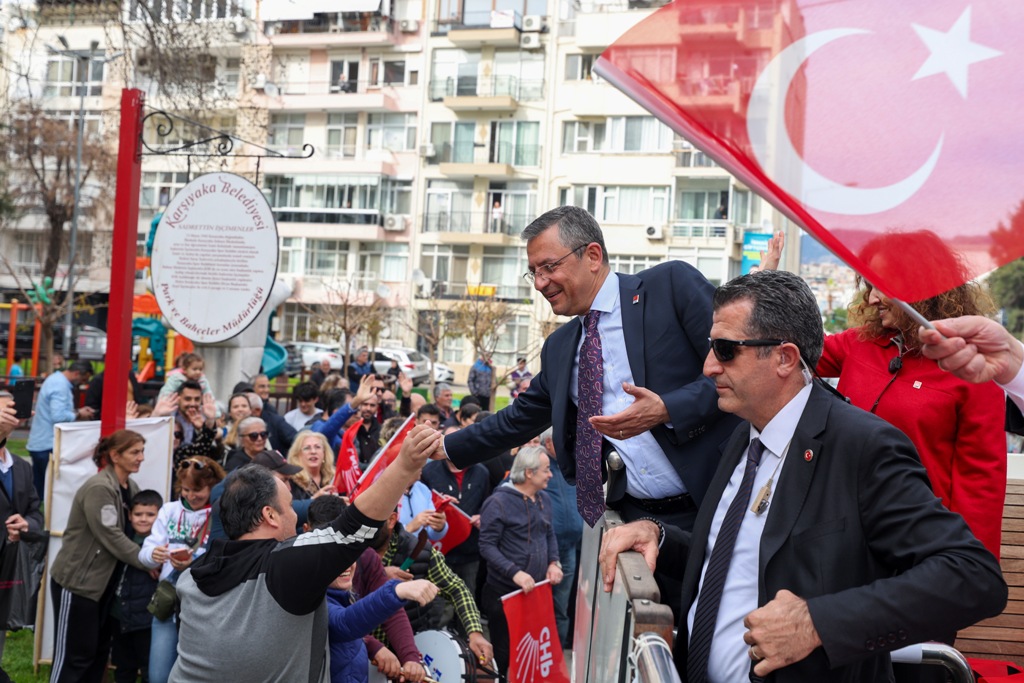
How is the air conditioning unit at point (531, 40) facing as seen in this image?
toward the camera

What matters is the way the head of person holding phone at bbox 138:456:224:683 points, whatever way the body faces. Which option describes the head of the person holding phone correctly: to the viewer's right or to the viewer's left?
to the viewer's right

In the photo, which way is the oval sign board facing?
toward the camera

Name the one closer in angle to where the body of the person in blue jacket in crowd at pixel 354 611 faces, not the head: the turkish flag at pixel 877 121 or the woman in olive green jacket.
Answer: the turkish flag

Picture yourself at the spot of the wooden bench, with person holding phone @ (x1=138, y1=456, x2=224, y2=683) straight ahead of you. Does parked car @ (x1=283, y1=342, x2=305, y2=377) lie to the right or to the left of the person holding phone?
right

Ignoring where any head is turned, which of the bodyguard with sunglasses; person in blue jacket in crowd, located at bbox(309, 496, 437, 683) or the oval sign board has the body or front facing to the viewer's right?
the person in blue jacket in crowd

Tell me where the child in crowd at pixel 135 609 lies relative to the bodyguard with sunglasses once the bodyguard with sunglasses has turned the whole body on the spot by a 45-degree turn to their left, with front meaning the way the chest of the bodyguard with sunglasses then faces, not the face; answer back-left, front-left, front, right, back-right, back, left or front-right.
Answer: back-right

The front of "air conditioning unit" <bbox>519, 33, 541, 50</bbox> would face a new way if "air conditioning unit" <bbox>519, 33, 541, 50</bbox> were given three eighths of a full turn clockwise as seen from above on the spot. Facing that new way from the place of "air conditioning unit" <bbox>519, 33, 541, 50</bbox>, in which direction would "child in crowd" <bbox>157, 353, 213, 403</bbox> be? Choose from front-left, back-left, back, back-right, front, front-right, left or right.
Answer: back-left

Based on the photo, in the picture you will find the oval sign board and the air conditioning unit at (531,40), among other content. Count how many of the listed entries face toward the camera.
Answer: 2

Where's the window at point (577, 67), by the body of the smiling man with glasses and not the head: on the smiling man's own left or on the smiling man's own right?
on the smiling man's own right

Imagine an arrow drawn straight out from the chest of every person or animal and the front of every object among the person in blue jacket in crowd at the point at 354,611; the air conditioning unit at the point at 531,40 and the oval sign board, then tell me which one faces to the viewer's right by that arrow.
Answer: the person in blue jacket in crowd

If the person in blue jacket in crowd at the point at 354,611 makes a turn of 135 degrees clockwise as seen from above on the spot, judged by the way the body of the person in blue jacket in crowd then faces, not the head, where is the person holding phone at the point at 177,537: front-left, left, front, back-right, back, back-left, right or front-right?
right

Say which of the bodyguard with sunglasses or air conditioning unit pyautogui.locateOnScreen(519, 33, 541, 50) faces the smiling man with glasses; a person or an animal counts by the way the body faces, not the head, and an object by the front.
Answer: the air conditioning unit
